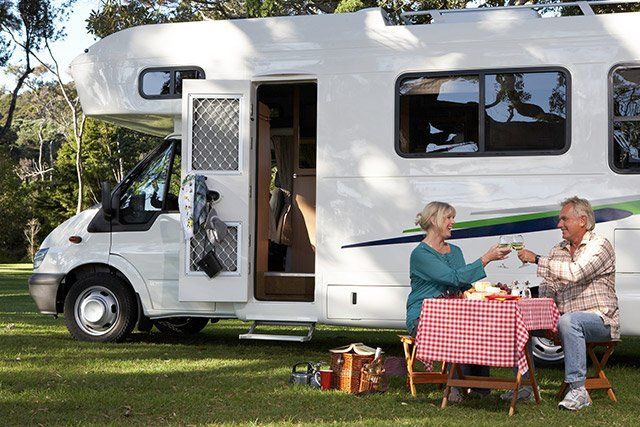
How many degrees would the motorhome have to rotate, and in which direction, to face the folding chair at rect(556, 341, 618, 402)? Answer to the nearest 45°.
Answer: approximately 135° to its left

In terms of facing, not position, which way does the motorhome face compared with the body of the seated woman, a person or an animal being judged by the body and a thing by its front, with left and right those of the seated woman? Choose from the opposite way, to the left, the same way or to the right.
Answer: the opposite way

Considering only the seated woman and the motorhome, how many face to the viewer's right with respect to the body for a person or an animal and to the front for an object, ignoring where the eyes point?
1

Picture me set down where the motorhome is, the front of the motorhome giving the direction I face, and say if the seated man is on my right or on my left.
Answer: on my left

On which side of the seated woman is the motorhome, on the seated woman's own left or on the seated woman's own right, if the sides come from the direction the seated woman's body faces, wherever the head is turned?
on the seated woman's own left

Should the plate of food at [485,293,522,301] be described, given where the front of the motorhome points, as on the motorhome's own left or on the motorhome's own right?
on the motorhome's own left

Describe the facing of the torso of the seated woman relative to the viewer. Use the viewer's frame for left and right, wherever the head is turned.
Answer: facing to the right of the viewer

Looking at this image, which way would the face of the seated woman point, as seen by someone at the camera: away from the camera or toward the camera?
toward the camera

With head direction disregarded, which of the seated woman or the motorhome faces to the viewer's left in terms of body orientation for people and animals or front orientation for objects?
the motorhome

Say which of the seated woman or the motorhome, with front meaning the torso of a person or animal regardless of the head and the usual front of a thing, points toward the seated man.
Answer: the seated woman

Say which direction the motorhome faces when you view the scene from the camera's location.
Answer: facing to the left of the viewer

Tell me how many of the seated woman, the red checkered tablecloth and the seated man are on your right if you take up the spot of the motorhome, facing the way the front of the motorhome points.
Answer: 0

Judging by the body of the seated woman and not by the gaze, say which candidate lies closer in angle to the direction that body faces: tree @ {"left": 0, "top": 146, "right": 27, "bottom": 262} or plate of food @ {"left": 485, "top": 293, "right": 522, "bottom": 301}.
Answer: the plate of food
